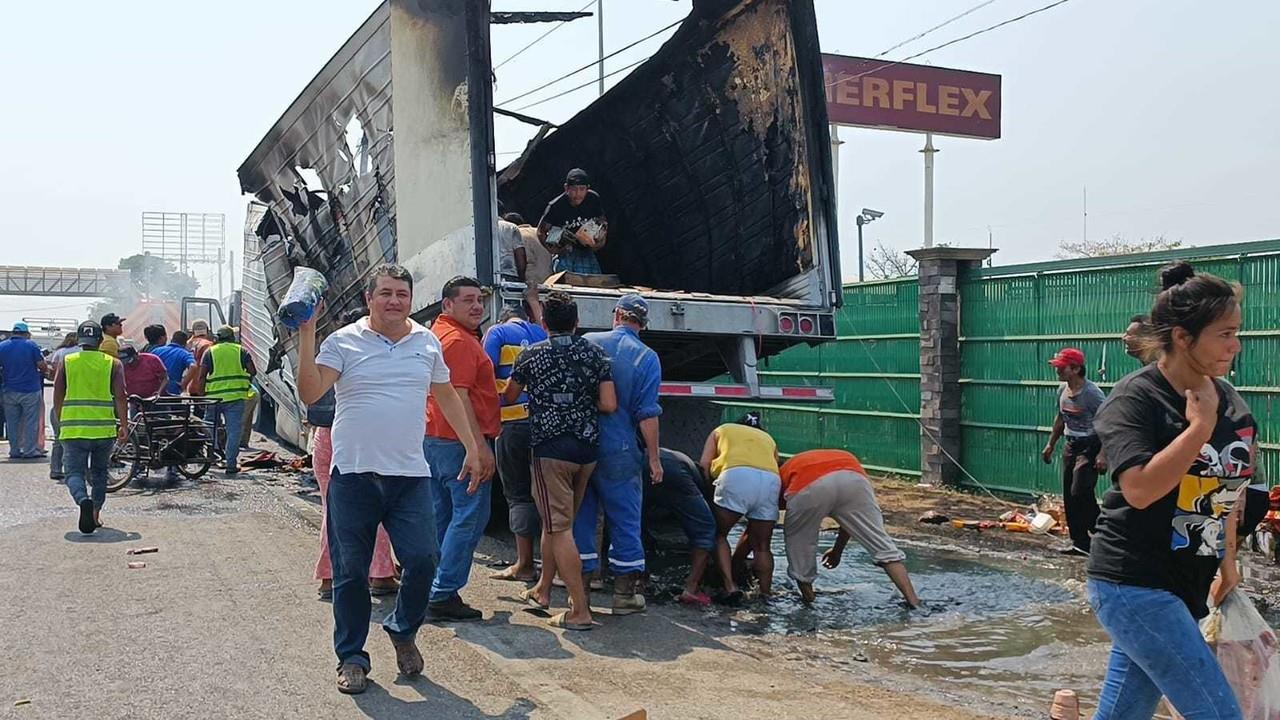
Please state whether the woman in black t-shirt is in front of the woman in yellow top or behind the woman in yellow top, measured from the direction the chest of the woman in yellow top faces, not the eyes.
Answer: behind

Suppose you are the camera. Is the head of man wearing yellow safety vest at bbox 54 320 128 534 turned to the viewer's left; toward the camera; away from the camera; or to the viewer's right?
away from the camera

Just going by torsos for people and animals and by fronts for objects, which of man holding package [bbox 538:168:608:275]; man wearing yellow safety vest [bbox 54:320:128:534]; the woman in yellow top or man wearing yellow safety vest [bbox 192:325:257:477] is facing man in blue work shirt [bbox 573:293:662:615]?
the man holding package

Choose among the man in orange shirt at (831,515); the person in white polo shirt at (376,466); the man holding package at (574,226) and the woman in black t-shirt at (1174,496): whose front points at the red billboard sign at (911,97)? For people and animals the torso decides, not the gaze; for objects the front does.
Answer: the man in orange shirt

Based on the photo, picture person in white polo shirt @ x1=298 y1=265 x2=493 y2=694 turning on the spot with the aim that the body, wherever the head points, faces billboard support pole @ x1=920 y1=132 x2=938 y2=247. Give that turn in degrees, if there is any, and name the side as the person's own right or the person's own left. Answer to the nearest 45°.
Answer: approximately 135° to the person's own left

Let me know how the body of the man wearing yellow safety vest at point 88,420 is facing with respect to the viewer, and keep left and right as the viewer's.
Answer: facing away from the viewer

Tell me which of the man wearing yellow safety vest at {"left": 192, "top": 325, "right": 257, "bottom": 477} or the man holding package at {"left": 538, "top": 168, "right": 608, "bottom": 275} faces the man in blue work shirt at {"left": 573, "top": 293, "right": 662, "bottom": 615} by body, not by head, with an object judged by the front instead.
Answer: the man holding package

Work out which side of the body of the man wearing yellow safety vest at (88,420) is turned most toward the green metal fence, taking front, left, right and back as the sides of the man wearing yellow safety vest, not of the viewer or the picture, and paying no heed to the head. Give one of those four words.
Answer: right

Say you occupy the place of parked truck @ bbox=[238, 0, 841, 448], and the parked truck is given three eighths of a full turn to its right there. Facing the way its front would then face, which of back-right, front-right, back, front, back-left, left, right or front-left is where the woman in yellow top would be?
right
